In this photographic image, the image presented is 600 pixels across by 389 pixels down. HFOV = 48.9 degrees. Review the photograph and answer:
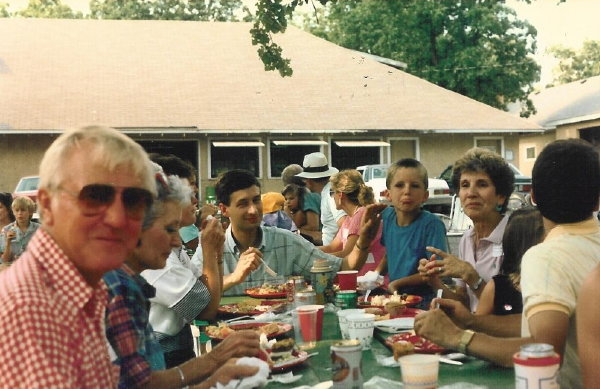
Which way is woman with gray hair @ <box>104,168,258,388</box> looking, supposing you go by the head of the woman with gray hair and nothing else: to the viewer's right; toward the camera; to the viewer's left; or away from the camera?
to the viewer's right

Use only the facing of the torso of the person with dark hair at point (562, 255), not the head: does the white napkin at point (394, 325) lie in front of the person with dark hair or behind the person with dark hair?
in front

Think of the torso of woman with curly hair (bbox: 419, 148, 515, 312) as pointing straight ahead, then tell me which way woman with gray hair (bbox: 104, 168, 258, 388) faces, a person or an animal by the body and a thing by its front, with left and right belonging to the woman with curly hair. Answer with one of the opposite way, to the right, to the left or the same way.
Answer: the opposite way

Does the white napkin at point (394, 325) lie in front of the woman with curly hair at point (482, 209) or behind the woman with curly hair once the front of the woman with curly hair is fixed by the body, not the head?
in front

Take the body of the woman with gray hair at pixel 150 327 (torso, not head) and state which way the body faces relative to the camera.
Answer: to the viewer's right

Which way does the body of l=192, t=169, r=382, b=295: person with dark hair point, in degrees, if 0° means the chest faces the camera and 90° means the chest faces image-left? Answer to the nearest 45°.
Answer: approximately 315°

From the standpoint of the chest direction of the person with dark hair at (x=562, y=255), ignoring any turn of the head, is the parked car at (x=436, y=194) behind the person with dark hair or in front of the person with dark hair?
in front

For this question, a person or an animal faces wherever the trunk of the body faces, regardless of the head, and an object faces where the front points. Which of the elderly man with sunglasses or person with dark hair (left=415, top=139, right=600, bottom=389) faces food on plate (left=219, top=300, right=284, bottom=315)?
the person with dark hair

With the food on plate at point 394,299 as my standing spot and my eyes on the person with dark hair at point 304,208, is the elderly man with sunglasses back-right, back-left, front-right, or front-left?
back-left
